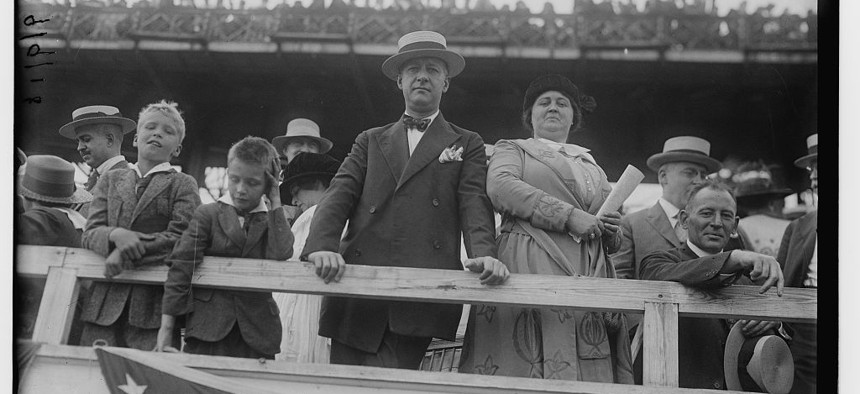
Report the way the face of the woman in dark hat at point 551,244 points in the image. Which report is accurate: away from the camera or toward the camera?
toward the camera

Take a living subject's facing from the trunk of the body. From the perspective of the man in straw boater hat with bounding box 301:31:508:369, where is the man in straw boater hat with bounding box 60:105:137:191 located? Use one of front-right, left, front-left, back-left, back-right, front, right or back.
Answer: right

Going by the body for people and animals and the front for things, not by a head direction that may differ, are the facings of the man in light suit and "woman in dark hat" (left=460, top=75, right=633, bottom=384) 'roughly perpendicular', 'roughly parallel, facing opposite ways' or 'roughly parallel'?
roughly parallel

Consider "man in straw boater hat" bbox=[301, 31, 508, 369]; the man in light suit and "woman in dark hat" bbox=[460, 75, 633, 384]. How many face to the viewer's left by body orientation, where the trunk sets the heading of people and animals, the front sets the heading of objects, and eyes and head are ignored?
0

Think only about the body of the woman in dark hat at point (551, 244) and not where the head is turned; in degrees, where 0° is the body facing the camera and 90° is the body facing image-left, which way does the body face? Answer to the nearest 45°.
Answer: approximately 315°

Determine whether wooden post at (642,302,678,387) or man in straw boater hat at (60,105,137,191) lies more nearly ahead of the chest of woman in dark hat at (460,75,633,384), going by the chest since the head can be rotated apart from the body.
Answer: the wooden post

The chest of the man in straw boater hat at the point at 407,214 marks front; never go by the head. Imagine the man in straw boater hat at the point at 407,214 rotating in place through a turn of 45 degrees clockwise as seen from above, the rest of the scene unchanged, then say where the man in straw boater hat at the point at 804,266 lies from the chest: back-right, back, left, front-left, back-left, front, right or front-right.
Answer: back-left

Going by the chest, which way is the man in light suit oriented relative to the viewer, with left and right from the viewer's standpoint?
facing the viewer and to the right of the viewer

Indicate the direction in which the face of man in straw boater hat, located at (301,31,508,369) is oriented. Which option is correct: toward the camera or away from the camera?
toward the camera

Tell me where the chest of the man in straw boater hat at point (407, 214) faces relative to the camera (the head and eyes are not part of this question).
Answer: toward the camera
